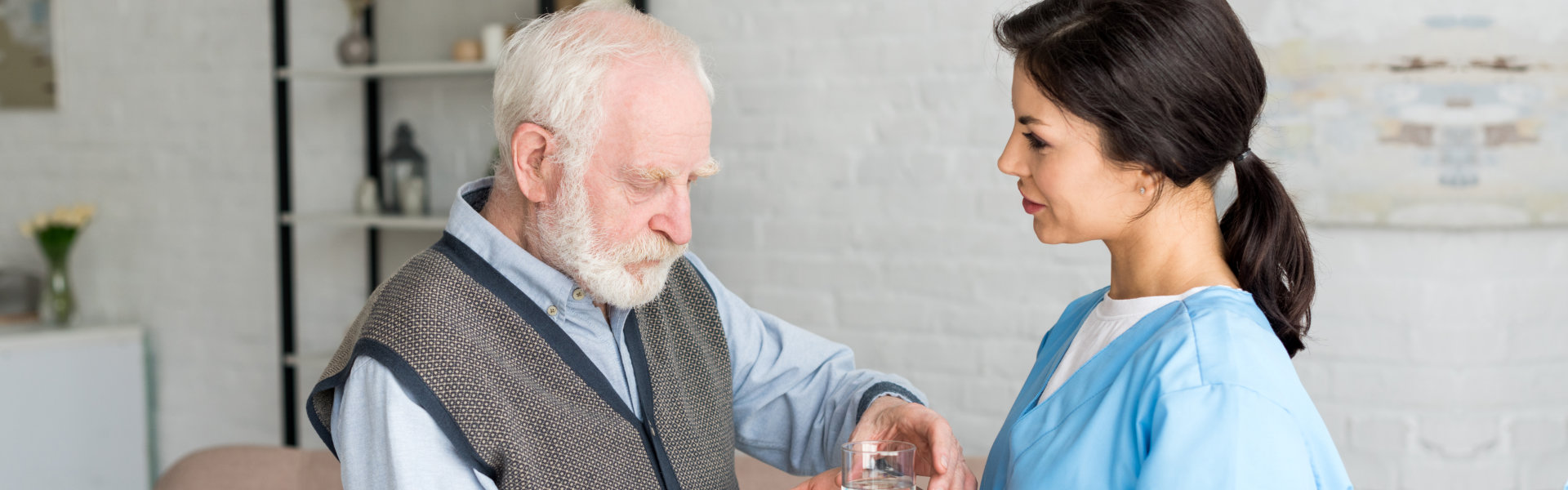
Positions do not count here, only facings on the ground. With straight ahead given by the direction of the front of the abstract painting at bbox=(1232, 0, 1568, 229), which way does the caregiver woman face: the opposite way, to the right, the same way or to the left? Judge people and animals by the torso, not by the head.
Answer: to the right

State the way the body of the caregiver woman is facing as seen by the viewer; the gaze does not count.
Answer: to the viewer's left

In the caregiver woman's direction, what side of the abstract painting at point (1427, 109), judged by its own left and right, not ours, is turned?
front

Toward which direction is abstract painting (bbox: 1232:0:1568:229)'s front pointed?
toward the camera

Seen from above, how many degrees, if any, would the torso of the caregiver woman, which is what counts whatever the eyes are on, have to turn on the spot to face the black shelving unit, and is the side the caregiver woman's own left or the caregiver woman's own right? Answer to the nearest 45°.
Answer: approximately 45° to the caregiver woman's own right

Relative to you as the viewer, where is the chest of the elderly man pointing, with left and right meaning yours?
facing the viewer and to the right of the viewer

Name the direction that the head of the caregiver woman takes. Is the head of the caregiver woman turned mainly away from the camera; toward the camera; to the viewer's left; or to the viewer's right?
to the viewer's left

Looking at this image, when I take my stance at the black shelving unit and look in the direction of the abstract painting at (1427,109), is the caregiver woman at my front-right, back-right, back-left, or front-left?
front-right

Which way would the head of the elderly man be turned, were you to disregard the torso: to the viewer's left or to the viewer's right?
to the viewer's right

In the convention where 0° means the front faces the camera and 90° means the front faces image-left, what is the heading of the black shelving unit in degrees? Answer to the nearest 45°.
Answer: approximately 0°

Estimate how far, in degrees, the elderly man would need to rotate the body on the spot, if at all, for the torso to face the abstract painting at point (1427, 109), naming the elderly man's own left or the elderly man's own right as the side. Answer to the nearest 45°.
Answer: approximately 45° to the elderly man's own left
